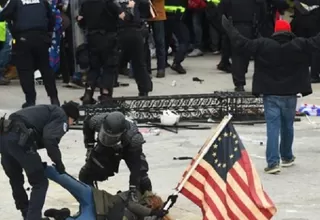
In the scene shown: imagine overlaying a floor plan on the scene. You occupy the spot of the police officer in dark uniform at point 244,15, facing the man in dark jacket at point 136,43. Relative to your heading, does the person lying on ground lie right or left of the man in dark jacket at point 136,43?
left

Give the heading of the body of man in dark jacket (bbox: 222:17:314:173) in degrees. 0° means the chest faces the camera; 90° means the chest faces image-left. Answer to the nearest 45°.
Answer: approximately 180°
